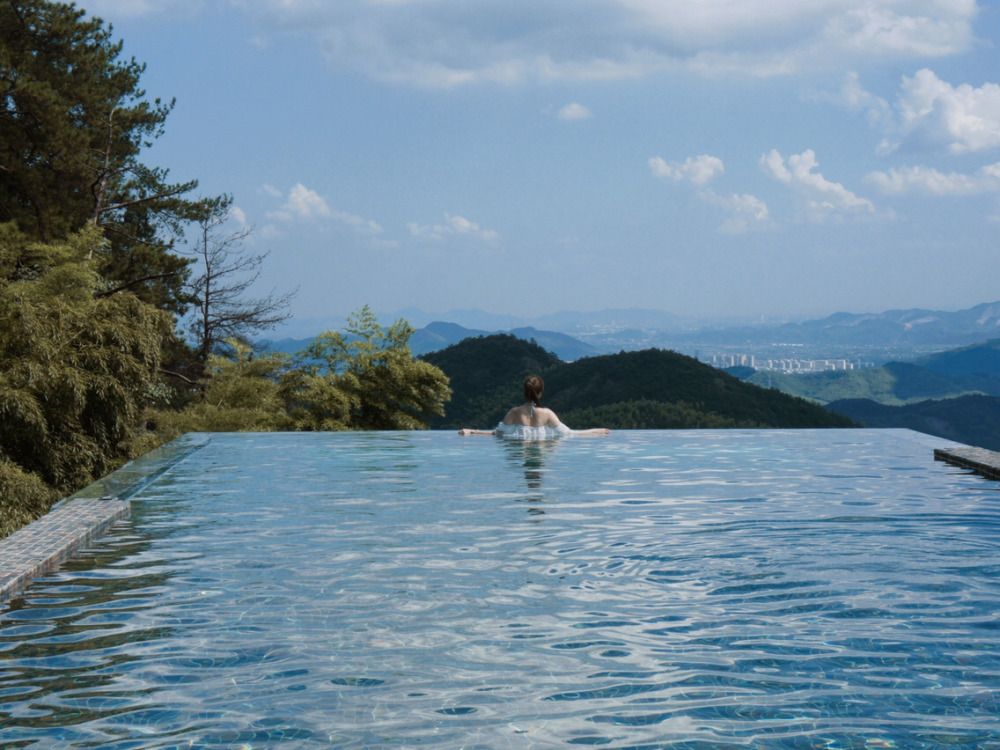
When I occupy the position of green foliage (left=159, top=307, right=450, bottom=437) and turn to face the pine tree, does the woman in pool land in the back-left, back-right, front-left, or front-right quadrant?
back-left

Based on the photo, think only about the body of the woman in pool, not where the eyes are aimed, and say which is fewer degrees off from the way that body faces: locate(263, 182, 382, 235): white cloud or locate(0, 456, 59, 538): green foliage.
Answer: the white cloud

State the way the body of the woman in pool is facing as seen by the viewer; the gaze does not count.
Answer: away from the camera

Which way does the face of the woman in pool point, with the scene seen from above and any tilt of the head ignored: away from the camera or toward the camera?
away from the camera
